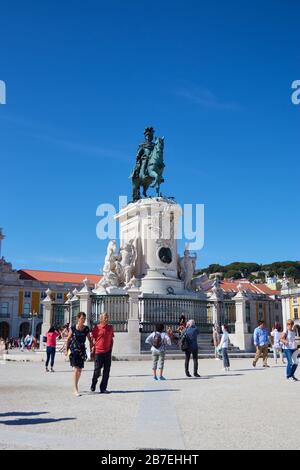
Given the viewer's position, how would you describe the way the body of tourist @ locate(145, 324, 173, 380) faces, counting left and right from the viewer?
facing away from the viewer

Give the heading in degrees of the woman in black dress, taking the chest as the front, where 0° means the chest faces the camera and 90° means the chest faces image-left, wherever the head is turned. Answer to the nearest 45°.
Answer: approximately 0°

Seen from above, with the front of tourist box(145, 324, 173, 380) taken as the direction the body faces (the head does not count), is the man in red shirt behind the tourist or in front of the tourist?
behind

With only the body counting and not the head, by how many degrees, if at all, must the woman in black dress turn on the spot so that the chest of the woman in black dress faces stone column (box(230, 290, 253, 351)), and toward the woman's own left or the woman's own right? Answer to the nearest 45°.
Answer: approximately 135° to the woman's own left

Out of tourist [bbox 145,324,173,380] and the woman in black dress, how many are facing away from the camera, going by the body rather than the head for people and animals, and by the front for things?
1

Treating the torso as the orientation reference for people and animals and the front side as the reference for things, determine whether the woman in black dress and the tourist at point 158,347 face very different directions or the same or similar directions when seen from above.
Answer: very different directions

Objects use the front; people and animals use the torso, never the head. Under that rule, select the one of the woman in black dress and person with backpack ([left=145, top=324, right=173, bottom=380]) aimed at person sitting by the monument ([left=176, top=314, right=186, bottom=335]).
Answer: person with backpack ([left=145, top=324, right=173, bottom=380])

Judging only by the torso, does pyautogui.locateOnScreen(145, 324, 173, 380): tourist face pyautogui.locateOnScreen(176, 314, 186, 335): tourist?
yes

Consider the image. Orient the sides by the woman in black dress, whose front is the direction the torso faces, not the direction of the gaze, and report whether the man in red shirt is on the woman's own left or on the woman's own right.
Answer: on the woman's own left

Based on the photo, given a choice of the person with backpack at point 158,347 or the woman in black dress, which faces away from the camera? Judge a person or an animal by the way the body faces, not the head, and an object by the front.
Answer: the person with backpack
